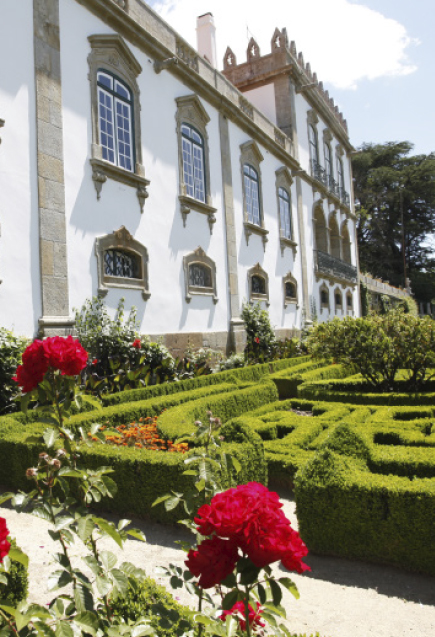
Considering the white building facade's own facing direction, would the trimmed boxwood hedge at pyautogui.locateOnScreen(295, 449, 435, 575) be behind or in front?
in front

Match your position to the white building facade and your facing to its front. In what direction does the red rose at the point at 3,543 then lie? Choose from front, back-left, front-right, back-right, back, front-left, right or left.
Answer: front-right

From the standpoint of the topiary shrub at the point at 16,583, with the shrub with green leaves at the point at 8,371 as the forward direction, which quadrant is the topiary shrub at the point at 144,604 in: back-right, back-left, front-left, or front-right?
back-right

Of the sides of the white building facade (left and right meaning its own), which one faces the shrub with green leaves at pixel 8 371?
right

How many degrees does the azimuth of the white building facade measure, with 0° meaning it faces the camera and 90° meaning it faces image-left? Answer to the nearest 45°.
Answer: approximately 315°

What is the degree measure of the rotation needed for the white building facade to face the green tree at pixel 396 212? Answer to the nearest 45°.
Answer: approximately 90° to its left

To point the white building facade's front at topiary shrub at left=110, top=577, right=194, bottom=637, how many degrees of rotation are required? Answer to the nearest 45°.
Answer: approximately 45° to its right

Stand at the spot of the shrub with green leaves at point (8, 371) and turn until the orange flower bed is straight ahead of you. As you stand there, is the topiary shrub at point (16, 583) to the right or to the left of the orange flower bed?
right
